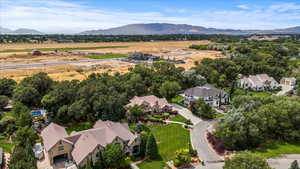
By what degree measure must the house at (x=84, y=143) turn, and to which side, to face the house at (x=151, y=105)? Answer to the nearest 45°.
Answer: approximately 90° to its left

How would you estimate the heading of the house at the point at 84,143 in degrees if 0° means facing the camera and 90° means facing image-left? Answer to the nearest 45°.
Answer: approximately 315°

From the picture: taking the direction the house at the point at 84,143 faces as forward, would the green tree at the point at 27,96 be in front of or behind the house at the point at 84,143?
behind

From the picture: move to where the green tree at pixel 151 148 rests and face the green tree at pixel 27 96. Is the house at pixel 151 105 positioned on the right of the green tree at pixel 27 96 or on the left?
right
